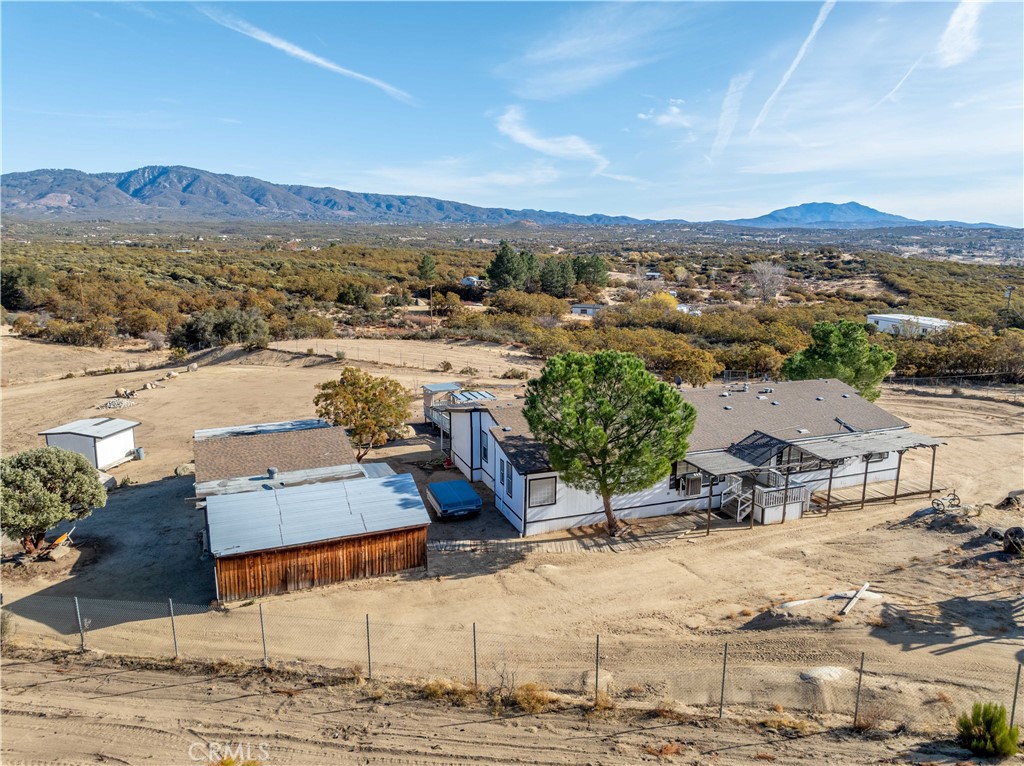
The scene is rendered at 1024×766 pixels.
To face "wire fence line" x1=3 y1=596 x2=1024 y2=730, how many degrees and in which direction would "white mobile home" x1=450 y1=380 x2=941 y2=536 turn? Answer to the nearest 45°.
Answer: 0° — it already faces it

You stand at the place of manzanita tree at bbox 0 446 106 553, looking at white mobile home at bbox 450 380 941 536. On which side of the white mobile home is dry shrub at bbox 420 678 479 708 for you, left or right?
right

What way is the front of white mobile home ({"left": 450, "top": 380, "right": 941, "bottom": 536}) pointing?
toward the camera

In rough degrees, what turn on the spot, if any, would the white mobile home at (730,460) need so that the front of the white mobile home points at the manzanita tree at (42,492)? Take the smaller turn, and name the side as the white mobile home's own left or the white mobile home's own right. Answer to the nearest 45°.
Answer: approximately 45° to the white mobile home's own right

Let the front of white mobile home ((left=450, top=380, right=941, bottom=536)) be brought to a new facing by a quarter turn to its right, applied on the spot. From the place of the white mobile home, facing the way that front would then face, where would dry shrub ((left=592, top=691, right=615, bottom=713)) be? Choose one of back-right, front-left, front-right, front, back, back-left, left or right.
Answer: left

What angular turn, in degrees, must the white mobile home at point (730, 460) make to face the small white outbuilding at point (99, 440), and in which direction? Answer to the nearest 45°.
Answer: approximately 90° to its right

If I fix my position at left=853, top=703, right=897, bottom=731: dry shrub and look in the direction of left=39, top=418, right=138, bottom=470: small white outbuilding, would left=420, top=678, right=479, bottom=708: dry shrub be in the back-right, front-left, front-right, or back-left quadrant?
front-left

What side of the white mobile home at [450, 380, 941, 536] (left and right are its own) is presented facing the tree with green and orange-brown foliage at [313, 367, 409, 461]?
right

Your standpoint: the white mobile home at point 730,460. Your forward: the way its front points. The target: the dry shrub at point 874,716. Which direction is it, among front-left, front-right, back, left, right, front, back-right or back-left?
front

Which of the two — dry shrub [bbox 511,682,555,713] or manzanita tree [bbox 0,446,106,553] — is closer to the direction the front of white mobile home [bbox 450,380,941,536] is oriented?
the dry shrub

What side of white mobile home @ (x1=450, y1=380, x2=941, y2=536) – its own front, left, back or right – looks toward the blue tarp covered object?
right

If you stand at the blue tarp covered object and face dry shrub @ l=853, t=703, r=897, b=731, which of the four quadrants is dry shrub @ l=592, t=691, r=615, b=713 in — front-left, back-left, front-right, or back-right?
front-right
